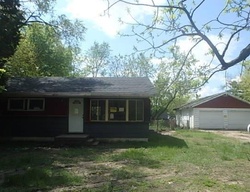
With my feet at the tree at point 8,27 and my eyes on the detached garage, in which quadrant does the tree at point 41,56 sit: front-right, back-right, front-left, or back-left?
front-left

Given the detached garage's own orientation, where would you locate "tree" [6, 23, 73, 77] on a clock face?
The tree is roughly at 2 o'clock from the detached garage.

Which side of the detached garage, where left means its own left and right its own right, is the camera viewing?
front

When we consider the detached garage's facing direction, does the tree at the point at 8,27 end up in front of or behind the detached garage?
in front

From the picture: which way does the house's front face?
toward the camera

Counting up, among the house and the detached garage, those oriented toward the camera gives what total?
2

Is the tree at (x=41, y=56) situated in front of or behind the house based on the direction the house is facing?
behind

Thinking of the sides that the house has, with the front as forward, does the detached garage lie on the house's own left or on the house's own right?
on the house's own left
